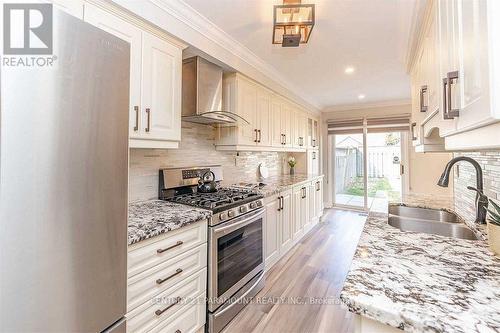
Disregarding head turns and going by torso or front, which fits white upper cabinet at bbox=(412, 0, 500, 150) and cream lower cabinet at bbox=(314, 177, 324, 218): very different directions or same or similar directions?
very different directions

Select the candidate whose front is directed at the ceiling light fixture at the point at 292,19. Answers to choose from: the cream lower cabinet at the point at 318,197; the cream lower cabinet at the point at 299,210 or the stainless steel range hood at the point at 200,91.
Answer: the stainless steel range hood

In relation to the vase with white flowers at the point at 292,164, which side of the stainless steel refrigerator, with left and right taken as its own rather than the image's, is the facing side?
left

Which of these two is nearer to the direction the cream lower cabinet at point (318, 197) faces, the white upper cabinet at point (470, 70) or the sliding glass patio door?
the sliding glass patio door

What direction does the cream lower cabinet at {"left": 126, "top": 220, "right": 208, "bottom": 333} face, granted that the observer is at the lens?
facing the viewer and to the right of the viewer

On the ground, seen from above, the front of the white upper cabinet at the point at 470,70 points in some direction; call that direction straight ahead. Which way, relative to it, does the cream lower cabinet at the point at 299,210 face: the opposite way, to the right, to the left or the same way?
the opposite way

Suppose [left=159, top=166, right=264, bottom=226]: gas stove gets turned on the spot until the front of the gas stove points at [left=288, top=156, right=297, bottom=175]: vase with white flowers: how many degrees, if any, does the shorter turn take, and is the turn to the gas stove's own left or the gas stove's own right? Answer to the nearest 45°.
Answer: approximately 90° to the gas stove's own left

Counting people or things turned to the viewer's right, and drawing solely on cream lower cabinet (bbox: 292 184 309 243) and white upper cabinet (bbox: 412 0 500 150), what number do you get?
1
